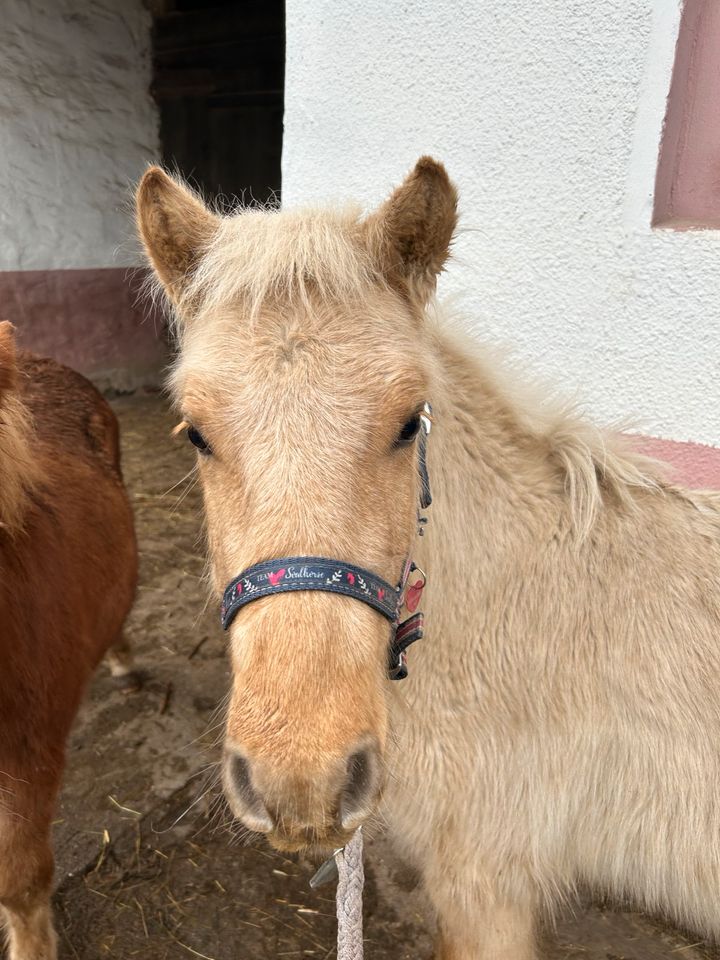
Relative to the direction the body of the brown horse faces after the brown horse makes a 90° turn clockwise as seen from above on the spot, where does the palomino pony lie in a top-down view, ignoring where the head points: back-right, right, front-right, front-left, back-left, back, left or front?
back

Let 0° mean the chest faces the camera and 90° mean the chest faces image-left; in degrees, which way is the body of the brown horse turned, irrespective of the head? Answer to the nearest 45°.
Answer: approximately 45°
